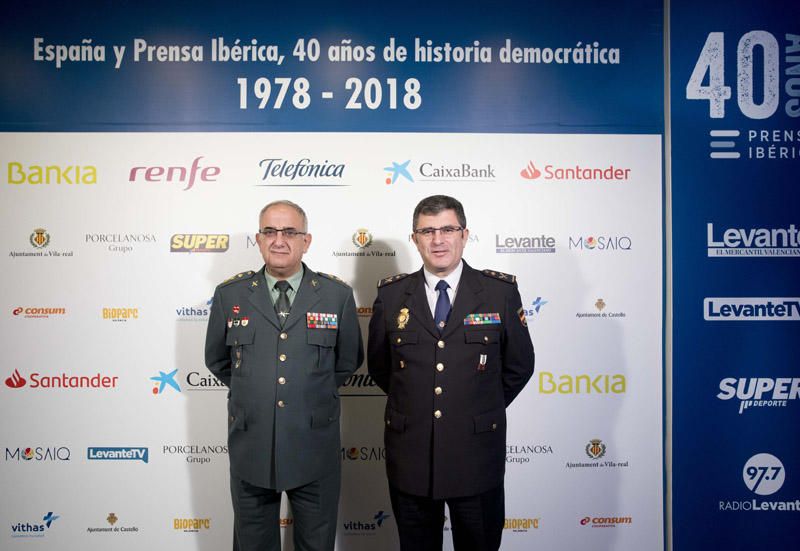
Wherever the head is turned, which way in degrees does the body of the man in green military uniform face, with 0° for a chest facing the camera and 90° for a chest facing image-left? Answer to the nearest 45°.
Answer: approximately 0°

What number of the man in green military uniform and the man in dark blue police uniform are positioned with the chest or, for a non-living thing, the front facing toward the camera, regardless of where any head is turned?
2

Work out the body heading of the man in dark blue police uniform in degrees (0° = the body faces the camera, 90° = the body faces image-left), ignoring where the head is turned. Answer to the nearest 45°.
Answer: approximately 0°
